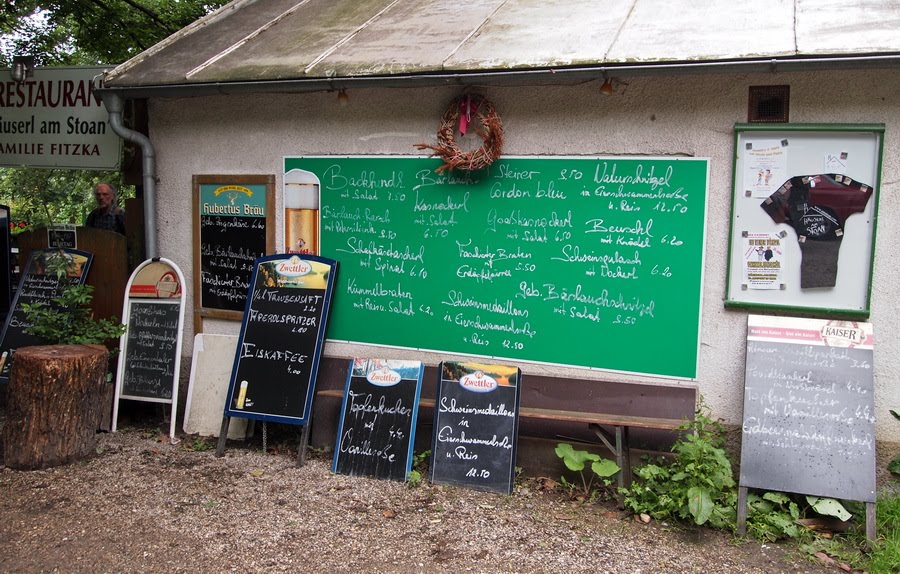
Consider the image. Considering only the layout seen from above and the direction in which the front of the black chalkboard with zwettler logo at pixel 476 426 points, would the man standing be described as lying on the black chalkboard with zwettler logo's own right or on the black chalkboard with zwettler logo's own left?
on the black chalkboard with zwettler logo's own right

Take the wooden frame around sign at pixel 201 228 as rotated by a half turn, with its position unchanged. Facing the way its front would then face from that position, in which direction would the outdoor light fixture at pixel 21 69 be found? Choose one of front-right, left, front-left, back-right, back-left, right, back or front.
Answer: front-left

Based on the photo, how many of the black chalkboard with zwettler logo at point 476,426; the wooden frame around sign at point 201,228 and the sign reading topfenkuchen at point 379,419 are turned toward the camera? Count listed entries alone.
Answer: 3

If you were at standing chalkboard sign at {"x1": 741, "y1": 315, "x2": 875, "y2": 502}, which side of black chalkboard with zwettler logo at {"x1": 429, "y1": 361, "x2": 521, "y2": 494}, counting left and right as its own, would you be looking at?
left

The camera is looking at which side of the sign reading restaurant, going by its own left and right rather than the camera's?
front

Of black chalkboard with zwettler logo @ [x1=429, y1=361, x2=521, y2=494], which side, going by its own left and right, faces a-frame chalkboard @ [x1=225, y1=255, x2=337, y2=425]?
right

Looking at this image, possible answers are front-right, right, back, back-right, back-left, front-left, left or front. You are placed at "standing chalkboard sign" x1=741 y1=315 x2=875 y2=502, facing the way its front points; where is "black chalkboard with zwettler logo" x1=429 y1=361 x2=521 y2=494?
right

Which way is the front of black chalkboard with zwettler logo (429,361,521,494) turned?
toward the camera

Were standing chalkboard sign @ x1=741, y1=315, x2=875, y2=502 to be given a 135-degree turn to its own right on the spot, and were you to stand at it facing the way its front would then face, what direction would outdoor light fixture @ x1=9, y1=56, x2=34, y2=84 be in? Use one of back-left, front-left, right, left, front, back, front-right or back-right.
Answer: front-left

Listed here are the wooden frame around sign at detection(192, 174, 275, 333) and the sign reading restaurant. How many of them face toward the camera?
2

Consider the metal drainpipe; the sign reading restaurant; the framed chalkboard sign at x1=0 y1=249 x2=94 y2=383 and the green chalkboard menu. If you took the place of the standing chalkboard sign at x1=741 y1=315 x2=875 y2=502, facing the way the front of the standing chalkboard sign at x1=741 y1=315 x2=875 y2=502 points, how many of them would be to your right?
4

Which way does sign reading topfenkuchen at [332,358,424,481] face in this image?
toward the camera
